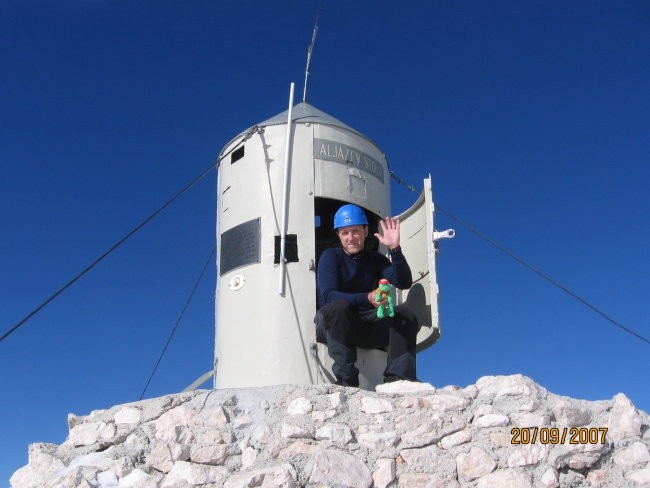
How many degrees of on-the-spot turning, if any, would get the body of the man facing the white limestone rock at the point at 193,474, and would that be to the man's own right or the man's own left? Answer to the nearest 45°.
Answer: approximately 45° to the man's own right

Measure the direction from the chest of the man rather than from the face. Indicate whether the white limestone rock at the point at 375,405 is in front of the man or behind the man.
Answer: in front

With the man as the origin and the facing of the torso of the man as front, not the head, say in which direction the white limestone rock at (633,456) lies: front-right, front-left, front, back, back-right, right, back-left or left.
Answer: front-left

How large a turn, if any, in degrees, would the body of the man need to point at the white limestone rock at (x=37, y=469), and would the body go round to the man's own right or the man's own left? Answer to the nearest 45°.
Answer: approximately 45° to the man's own right

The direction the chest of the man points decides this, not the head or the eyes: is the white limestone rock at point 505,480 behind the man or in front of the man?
in front

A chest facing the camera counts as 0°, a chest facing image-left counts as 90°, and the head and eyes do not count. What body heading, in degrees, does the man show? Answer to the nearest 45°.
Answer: approximately 0°

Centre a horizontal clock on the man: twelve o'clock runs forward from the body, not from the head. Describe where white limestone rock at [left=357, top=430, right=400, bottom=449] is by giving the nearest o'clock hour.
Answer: The white limestone rock is roughly at 12 o'clock from the man.

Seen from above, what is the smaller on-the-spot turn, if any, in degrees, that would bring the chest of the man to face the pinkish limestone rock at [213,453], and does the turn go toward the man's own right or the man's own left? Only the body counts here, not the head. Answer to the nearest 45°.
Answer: approximately 45° to the man's own right
